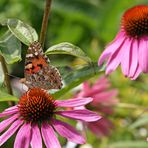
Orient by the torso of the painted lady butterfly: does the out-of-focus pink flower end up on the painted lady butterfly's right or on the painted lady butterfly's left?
on the painted lady butterfly's right

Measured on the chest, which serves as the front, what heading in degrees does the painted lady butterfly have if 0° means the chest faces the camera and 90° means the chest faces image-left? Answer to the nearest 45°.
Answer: approximately 90°
